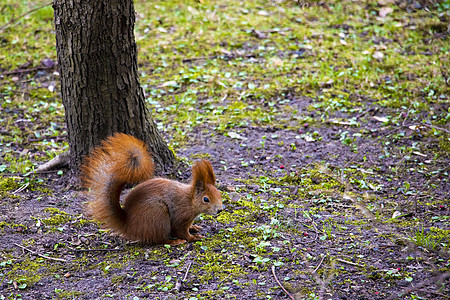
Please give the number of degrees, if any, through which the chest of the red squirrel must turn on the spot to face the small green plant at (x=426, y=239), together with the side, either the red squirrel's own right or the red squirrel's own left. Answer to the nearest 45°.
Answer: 0° — it already faces it

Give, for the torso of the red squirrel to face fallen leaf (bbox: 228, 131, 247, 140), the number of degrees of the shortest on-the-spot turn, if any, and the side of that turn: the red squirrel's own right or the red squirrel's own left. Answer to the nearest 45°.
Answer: approximately 45° to the red squirrel's own left

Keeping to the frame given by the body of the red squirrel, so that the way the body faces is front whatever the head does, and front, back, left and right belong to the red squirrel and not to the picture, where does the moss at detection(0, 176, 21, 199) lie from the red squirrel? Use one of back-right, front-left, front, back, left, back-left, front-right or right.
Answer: back-left

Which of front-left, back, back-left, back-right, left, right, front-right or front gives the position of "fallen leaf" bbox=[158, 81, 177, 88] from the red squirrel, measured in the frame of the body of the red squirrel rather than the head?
left

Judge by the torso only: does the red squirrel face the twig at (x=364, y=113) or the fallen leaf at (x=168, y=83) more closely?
the twig

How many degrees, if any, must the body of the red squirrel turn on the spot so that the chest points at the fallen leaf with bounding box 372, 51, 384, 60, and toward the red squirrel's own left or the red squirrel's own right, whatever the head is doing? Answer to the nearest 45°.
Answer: approximately 45° to the red squirrel's own left

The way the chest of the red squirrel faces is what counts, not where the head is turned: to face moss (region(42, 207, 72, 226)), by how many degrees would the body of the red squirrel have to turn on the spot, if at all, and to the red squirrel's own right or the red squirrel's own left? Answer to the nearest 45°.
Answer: approximately 135° to the red squirrel's own left

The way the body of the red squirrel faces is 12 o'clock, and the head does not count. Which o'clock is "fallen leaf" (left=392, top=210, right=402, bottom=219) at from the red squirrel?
The fallen leaf is roughly at 12 o'clock from the red squirrel.

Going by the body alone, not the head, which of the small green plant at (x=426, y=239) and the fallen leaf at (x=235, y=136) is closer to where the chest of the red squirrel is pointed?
the small green plant

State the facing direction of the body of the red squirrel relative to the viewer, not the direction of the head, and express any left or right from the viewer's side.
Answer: facing to the right of the viewer

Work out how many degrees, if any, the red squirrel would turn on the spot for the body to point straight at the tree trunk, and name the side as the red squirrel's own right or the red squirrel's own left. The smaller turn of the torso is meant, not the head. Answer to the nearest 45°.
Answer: approximately 90° to the red squirrel's own left

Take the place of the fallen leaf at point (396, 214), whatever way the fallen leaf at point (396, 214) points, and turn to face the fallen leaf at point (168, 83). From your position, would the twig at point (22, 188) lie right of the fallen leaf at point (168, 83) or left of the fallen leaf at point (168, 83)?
left
